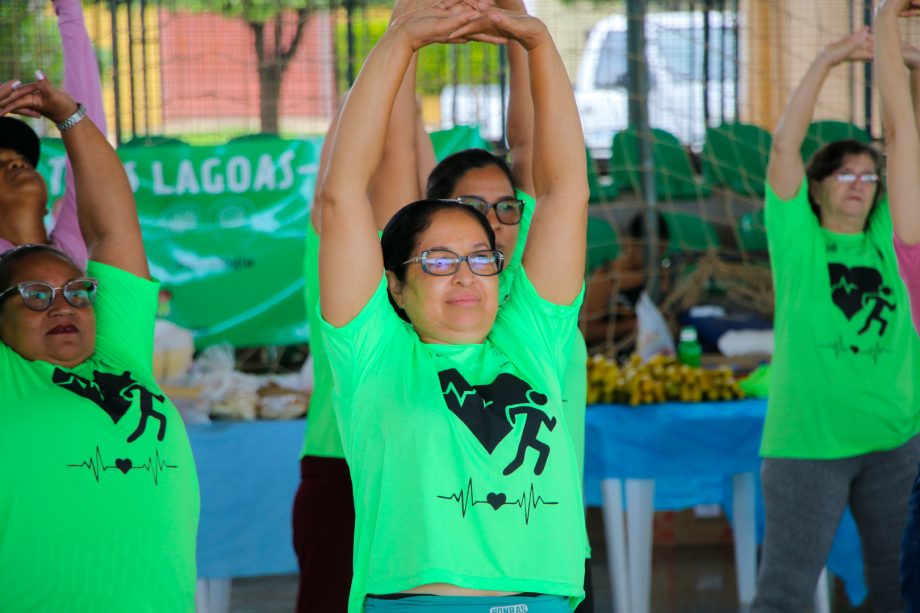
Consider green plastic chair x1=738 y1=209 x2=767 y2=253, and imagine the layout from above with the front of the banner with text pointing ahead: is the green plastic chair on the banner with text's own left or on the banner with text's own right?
on the banner with text's own left

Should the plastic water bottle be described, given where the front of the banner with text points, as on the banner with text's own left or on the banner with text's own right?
on the banner with text's own left

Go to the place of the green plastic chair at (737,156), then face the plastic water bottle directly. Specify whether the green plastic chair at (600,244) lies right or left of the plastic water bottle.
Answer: right

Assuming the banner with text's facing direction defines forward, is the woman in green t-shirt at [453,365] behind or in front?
in front

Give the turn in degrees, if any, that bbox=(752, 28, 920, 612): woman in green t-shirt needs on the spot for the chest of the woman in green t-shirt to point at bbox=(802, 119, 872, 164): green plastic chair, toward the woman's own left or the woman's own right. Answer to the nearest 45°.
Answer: approximately 135° to the woman's own left

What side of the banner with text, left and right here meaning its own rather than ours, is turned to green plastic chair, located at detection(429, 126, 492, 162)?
left

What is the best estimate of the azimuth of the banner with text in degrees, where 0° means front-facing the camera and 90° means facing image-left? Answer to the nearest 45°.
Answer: approximately 0°

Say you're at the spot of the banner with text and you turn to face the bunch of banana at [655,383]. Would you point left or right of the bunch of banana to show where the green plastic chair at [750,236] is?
left

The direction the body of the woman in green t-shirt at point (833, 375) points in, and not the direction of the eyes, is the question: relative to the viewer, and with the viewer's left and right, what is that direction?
facing the viewer and to the right of the viewer

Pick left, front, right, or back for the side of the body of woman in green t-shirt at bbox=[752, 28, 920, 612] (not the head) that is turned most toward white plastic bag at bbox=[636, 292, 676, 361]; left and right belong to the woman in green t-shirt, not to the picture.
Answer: back

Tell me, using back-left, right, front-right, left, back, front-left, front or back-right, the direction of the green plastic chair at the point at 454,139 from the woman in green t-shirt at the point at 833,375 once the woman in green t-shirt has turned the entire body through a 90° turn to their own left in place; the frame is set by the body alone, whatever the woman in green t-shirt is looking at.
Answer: left

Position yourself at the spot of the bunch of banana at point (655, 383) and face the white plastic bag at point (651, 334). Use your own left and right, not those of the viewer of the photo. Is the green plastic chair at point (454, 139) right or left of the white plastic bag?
left

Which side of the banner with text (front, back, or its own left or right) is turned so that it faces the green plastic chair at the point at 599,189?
left

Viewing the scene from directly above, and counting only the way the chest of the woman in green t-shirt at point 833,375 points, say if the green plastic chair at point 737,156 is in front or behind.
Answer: behind

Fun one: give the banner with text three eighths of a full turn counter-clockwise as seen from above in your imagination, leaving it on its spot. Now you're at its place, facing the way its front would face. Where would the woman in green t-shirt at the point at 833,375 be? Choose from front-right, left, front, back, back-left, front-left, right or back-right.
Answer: right
